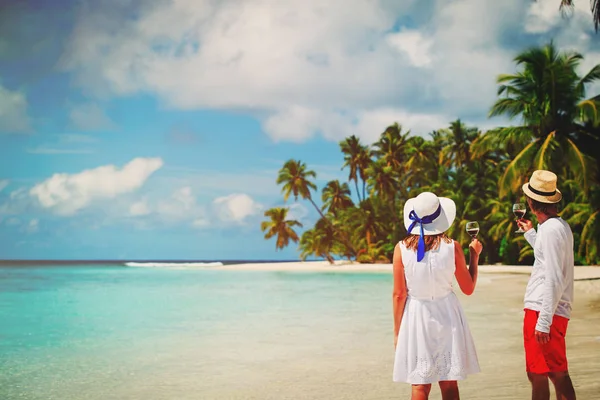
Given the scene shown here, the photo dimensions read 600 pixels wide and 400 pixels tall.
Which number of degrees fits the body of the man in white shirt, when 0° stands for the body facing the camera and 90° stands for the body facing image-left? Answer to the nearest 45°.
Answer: approximately 135°

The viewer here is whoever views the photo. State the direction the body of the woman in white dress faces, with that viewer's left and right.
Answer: facing away from the viewer

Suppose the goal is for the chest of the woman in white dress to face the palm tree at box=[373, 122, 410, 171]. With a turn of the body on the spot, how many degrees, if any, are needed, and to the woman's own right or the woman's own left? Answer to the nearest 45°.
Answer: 0° — they already face it

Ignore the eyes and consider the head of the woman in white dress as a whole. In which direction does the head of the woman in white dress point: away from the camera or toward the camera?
away from the camera

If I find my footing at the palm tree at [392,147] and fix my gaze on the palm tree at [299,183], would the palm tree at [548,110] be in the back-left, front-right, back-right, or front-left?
back-left

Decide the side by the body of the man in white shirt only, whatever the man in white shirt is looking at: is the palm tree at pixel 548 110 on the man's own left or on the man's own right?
on the man's own right

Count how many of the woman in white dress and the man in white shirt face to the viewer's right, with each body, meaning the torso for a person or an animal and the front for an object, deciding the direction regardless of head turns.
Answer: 0

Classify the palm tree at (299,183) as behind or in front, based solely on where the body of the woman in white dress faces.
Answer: in front
